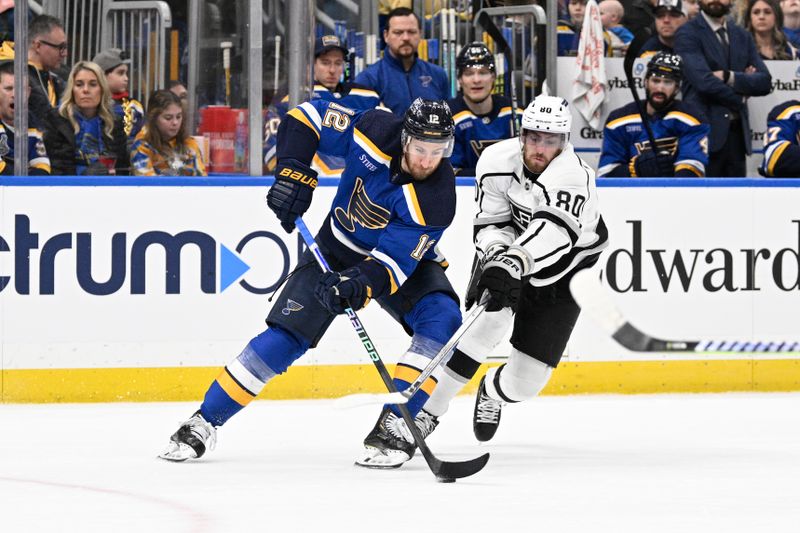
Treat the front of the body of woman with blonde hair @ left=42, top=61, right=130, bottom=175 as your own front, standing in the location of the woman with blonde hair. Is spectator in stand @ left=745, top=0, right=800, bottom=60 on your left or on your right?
on your left

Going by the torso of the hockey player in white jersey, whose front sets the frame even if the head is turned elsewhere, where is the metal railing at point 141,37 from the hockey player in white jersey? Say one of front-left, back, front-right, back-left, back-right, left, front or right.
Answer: right

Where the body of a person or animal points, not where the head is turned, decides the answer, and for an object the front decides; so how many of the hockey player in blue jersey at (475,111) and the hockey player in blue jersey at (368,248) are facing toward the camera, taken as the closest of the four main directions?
2

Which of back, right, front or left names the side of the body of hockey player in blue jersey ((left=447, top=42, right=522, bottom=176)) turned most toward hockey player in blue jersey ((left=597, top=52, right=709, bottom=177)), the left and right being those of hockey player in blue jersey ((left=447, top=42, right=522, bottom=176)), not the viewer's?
left

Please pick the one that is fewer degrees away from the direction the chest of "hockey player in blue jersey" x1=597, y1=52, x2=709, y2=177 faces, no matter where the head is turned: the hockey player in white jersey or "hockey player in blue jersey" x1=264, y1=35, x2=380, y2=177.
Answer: the hockey player in white jersey

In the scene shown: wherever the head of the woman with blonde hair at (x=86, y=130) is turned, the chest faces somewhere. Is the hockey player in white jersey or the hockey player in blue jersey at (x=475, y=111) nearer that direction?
the hockey player in white jersey

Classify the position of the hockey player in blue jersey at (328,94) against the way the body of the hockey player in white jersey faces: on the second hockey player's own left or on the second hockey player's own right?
on the second hockey player's own right

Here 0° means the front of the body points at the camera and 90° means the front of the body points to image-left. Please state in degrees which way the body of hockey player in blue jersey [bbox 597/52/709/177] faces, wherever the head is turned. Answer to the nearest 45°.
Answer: approximately 0°

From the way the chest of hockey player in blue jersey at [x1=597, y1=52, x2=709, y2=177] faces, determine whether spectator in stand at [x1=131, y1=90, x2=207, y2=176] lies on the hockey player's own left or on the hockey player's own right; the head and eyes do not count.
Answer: on the hockey player's own right

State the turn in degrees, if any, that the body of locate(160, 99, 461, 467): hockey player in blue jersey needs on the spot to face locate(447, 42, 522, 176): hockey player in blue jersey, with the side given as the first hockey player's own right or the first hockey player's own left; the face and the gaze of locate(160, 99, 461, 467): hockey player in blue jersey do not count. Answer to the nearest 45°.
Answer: approximately 180°
